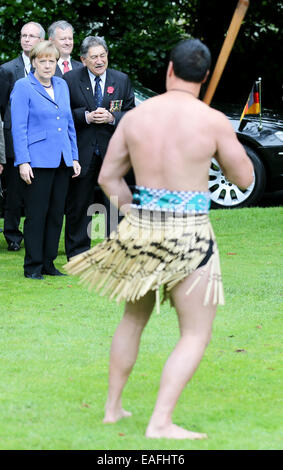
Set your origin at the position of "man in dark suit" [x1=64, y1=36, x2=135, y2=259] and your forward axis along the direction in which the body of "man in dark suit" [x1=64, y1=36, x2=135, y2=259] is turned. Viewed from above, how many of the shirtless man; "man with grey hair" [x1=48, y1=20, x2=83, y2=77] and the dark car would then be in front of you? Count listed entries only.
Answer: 1

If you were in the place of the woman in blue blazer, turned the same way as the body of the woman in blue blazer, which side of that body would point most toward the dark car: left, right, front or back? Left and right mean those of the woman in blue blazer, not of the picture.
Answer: left

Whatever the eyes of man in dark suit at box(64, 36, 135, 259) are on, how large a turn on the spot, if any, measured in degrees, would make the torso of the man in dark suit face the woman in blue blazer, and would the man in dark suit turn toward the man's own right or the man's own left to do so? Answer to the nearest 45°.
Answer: approximately 45° to the man's own right

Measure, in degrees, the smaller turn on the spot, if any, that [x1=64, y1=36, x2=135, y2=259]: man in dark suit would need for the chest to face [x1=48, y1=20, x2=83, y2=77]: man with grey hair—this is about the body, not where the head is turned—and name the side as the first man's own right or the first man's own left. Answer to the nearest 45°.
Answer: approximately 135° to the first man's own right

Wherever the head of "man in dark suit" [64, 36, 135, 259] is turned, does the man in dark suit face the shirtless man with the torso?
yes

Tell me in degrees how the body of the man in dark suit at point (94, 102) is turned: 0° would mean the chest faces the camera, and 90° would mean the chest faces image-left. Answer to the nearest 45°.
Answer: approximately 0°

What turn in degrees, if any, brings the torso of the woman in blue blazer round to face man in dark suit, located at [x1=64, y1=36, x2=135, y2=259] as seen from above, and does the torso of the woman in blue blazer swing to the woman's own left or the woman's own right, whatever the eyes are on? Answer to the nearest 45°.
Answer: approximately 90° to the woman's own left

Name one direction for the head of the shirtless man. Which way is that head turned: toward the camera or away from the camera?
away from the camera

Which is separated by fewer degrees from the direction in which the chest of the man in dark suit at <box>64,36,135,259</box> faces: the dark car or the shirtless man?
the shirtless man

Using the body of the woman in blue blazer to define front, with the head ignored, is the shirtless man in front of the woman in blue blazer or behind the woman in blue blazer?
in front

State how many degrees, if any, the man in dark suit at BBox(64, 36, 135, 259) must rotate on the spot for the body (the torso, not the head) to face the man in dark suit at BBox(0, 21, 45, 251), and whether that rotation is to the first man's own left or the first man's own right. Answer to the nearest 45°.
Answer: approximately 135° to the first man's own right

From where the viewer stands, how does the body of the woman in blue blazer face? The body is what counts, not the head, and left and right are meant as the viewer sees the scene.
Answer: facing the viewer and to the right of the viewer

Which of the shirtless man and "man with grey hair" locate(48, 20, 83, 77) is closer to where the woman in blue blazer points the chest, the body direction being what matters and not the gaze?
the shirtless man

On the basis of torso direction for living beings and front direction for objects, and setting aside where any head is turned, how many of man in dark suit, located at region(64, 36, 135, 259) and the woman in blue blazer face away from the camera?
0
